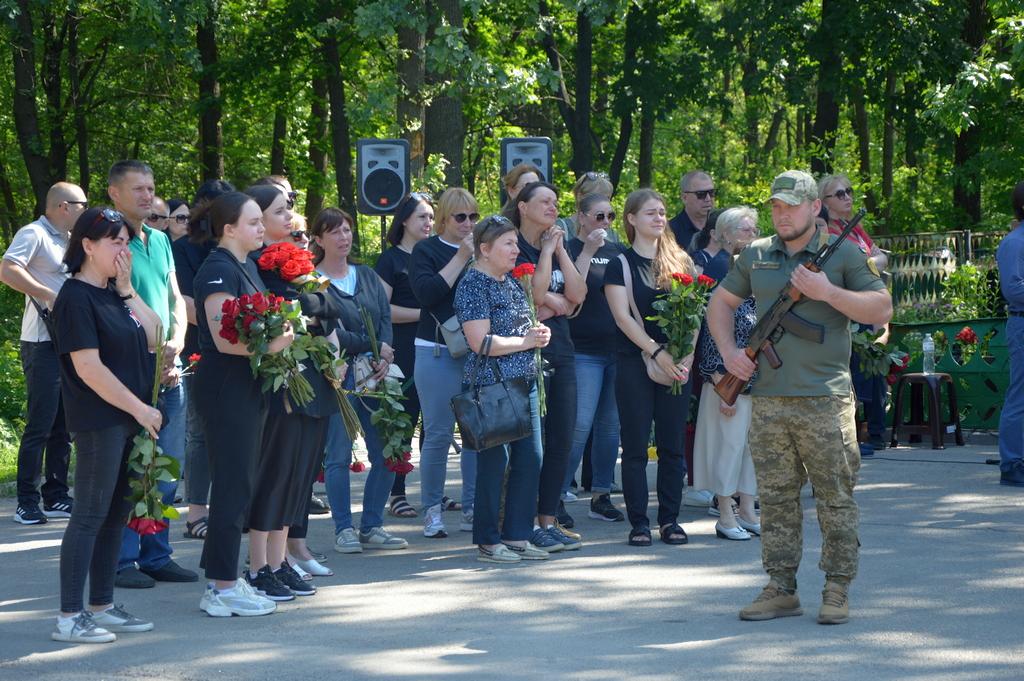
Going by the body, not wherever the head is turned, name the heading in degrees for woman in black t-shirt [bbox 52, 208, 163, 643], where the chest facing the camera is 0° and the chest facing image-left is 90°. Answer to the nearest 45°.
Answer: approximately 270°

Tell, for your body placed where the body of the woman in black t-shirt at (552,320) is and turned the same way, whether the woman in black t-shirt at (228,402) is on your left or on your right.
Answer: on your right

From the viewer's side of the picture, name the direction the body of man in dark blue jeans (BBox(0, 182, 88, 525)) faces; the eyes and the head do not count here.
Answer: to the viewer's right

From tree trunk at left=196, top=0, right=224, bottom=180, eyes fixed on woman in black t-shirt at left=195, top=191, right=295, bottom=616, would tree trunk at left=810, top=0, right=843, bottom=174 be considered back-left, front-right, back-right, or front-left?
front-left

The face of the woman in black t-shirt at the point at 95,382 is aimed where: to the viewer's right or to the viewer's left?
to the viewer's right

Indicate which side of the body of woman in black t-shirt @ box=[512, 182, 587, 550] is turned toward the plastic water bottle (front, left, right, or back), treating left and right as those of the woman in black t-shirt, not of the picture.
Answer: left

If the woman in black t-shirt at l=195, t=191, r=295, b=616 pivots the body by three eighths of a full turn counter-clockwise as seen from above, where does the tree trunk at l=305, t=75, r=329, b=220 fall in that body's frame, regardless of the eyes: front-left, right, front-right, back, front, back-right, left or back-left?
front-right

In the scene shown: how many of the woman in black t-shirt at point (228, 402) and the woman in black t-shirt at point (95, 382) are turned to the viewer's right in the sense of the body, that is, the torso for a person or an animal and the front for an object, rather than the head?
2

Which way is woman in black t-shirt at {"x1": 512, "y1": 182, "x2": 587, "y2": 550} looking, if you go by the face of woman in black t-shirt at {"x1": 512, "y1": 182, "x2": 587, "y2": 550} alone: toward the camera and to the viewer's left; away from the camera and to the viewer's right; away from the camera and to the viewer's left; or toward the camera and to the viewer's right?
toward the camera and to the viewer's right

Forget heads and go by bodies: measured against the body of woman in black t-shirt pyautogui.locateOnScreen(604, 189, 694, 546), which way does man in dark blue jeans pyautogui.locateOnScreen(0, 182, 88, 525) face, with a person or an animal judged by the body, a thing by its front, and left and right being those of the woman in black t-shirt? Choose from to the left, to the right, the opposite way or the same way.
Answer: to the left

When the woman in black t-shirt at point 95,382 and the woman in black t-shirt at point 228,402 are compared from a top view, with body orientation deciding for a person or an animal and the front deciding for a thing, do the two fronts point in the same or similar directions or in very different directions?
same or similar directions

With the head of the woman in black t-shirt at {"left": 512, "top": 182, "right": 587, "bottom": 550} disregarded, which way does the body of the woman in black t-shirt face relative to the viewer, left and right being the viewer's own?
facing the viewer and to the right of the viewer

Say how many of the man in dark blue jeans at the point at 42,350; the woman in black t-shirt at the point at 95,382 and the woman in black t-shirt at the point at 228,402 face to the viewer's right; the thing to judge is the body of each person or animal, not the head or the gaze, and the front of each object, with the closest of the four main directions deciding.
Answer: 3

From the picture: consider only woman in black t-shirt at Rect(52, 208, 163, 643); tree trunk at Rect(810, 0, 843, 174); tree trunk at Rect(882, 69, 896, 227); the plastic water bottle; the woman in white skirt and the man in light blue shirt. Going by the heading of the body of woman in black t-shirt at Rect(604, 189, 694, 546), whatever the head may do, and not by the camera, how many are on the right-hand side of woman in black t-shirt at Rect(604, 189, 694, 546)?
1

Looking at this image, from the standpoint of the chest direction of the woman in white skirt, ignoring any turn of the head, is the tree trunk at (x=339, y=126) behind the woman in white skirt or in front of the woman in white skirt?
behind
